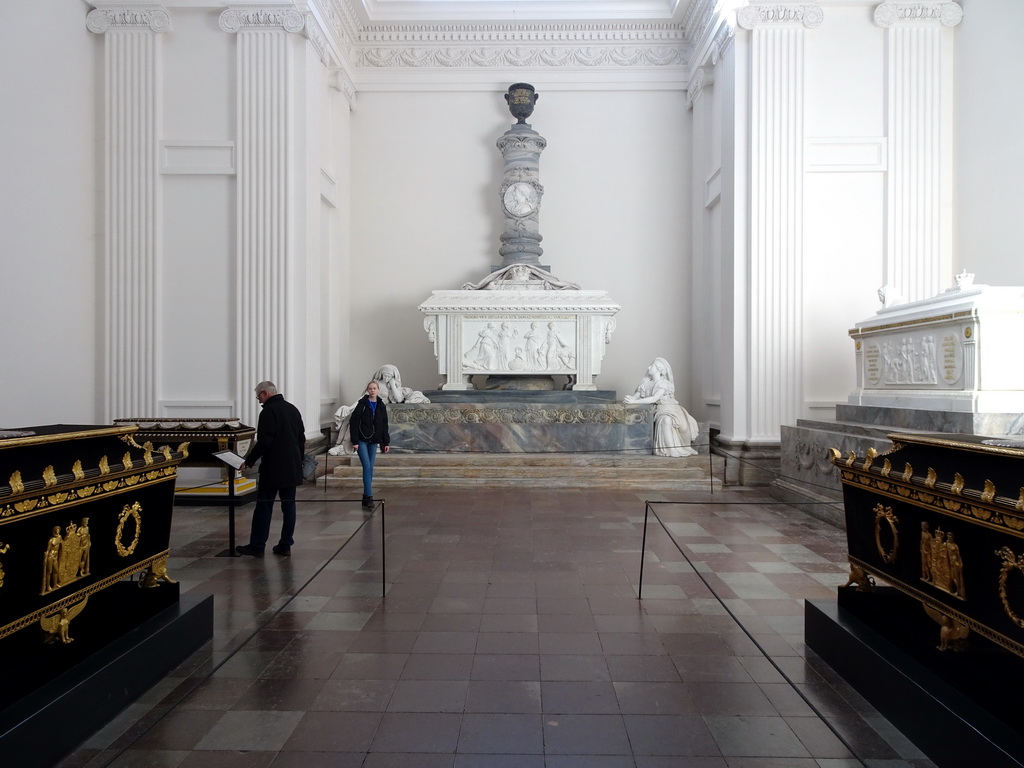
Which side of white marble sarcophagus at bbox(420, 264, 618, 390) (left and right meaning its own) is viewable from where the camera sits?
front

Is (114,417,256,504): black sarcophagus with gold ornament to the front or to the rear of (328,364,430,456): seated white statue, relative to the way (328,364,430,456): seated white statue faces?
to the front

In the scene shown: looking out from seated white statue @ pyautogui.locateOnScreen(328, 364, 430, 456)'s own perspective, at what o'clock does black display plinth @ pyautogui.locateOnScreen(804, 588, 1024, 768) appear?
The black display plinth is roughly at 10 o'clock from the seated white statue.

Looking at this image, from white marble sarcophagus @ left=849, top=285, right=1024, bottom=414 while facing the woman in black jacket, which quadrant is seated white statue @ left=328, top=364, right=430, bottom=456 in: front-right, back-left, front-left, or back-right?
front-right

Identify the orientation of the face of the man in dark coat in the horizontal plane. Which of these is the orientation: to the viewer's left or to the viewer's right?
to the viewer's left

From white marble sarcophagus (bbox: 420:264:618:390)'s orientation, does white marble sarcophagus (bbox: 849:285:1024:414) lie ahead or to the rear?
ahead

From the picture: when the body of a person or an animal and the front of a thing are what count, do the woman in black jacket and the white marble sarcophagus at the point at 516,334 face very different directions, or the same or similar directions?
same or similar directions

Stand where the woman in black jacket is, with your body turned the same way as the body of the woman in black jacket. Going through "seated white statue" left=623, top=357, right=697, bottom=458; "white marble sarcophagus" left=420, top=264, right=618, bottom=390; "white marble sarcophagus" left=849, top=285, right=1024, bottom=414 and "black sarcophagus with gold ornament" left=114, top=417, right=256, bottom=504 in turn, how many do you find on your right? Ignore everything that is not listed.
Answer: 1

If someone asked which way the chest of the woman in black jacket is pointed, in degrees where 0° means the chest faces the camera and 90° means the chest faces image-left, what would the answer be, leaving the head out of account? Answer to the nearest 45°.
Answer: approximately 0°

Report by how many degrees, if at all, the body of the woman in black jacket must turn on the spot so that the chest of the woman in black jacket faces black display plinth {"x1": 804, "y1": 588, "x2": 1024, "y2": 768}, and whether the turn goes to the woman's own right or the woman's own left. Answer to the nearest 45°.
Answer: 0° — they already face it

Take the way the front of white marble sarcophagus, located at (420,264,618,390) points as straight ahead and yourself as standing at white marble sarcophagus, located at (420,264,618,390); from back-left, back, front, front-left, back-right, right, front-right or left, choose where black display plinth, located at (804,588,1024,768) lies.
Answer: front

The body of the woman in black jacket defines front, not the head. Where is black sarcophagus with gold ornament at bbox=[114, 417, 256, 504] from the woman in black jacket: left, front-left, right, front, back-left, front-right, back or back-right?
right

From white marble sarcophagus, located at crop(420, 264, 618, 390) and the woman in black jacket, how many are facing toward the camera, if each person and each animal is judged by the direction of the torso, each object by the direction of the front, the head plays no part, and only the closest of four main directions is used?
2

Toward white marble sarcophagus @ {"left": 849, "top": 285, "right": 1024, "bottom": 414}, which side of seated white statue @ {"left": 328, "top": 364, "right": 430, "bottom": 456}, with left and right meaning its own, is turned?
left

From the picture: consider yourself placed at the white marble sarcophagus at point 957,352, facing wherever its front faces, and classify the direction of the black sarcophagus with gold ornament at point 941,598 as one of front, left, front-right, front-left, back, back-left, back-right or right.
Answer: front-left
